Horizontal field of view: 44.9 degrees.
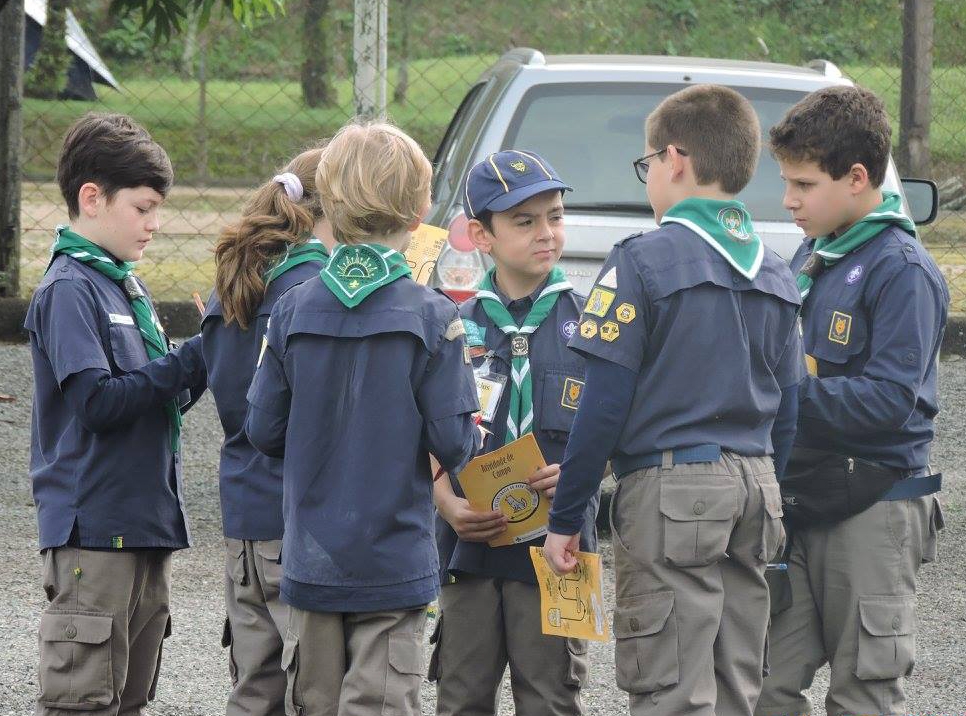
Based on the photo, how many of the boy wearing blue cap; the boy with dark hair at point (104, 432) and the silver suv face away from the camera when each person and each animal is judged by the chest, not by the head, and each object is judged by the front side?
1

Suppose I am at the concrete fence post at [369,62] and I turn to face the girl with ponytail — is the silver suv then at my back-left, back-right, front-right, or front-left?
front-left

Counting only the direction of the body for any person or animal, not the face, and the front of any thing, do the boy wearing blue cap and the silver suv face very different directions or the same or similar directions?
very different directions

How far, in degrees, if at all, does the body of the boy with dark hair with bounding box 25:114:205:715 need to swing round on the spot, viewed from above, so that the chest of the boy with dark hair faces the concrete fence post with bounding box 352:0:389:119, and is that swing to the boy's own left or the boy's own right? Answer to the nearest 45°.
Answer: approximately 135° to the boy's own left

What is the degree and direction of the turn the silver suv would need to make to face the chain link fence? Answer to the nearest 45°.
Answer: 0° — it already faces it

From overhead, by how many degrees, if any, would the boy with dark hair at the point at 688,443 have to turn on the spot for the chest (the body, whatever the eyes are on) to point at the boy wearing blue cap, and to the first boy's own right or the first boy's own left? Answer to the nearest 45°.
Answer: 0° — they already face them

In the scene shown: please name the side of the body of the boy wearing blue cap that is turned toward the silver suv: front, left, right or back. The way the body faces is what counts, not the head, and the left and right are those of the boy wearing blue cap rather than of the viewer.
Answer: back

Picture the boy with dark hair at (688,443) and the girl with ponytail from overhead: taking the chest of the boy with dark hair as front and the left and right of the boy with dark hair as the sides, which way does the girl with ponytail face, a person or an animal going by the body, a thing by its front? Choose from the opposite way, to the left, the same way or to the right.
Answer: to the right

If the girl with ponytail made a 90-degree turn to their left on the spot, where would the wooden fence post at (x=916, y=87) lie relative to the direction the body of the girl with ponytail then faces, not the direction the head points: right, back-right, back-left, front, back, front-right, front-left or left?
right

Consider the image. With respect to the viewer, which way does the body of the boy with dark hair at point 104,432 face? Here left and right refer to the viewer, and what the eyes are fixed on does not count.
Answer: facing the viewer and to the right of the viewer

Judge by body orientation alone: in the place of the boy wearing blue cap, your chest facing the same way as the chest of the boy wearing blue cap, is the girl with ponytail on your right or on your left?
on your right

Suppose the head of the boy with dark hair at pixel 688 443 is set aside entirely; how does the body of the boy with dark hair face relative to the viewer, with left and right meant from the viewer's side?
facing away from the viewer and to the left of the viewer

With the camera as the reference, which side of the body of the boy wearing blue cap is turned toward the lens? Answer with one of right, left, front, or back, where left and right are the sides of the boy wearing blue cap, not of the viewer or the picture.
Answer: front

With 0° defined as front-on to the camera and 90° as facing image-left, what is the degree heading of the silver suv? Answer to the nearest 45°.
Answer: approximately 180°

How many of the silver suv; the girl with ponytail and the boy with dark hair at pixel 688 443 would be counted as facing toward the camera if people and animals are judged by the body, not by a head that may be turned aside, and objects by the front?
0

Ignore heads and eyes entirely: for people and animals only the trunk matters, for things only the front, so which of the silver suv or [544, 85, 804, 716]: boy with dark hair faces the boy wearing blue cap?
the boy with dark hair

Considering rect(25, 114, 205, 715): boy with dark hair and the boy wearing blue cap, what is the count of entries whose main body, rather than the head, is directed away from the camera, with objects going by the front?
0

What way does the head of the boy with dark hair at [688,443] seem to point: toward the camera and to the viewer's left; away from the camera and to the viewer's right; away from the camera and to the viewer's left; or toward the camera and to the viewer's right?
away from the camera and to the viewer's left

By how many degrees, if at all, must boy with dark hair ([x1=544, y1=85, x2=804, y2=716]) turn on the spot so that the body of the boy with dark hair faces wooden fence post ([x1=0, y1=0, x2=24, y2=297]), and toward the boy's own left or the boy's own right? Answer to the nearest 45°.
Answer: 0° — they already face it

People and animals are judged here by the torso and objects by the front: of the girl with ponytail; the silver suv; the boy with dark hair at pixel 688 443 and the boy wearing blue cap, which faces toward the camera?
the boy wearing blue cap

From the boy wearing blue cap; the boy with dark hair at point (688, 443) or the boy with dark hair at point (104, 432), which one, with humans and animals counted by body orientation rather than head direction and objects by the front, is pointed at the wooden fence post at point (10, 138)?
the boy with dark hair at point (688, 443)

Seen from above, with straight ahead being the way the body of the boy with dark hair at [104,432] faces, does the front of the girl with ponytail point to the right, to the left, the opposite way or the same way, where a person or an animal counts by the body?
to the left
